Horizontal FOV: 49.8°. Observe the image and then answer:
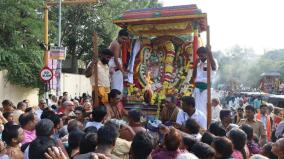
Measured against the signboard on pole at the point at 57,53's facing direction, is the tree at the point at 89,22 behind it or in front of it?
behind

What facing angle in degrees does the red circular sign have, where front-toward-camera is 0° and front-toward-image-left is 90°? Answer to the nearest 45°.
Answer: approximately 0°

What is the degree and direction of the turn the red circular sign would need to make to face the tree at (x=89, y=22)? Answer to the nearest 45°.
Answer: approximately 180°
